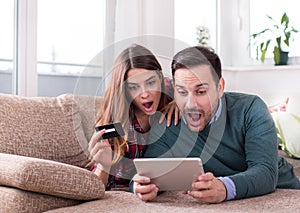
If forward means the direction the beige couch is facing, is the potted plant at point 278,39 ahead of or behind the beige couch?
behind

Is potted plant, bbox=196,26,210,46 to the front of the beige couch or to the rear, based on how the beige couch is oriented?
to the rear

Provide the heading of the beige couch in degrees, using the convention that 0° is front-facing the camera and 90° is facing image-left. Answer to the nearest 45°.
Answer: approximately 0°
